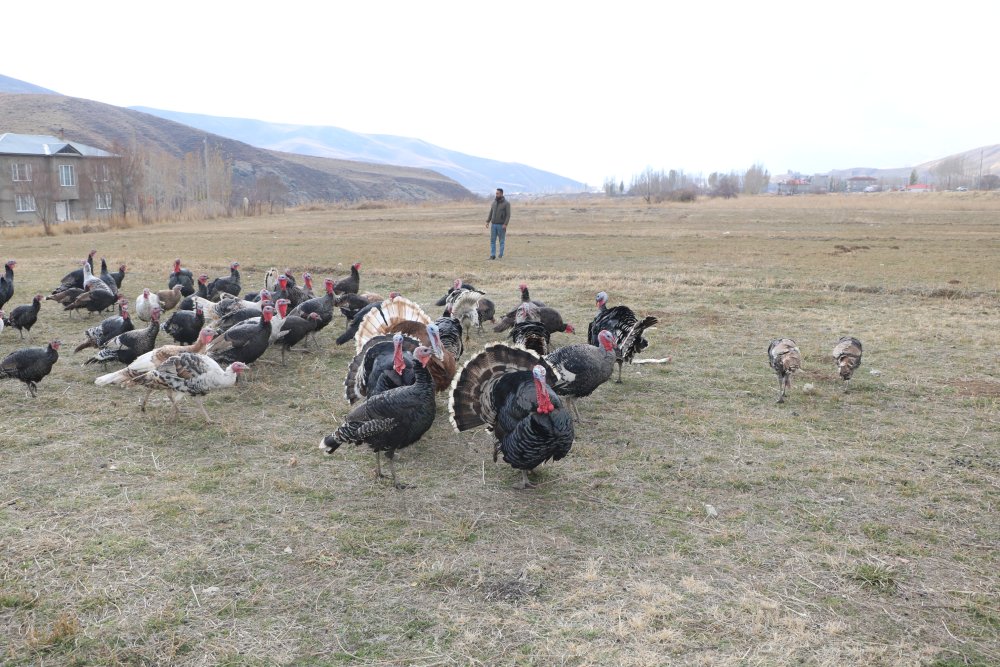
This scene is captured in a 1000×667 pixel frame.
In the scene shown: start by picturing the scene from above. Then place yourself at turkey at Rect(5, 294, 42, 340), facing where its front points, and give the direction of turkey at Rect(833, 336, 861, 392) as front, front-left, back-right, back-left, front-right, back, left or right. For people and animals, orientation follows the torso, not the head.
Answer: front-right

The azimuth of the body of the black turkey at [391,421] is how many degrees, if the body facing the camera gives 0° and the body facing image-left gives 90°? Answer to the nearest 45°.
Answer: approximately 270°

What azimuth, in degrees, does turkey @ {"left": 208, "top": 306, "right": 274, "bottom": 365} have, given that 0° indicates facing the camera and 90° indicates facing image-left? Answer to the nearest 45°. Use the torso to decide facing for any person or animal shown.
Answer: approximately 270°

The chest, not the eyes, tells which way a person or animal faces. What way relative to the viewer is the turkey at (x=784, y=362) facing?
away from the camera

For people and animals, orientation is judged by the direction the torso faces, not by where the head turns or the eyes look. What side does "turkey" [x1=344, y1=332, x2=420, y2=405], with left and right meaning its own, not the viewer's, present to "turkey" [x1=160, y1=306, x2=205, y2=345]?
back

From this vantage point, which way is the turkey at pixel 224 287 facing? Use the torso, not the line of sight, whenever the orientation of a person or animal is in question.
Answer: to the viewer's right

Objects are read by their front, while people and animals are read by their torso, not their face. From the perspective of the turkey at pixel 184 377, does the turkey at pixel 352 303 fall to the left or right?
on its left

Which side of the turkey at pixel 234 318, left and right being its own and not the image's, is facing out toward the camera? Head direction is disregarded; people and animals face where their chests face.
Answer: right
